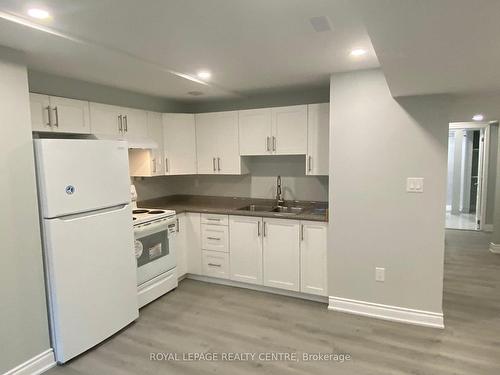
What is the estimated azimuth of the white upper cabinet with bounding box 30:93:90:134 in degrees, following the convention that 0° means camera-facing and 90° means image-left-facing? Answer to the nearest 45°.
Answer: approximately 315°

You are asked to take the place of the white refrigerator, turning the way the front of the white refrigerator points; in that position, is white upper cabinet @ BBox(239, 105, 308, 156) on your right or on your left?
on your left

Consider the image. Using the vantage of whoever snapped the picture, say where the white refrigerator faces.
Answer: facing the viewer and to the right of the viewer

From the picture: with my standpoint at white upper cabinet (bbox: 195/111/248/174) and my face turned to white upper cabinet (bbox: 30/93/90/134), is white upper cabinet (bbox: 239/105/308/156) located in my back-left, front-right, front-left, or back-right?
back-left

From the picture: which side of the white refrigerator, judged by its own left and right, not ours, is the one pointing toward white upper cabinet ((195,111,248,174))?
left

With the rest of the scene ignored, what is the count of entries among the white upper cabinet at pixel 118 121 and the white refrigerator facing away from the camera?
0

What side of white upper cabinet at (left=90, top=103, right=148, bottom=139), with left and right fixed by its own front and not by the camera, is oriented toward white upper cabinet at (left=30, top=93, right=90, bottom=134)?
right

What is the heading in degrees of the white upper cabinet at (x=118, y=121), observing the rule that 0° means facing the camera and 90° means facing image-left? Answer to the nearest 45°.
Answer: approximately 315°
